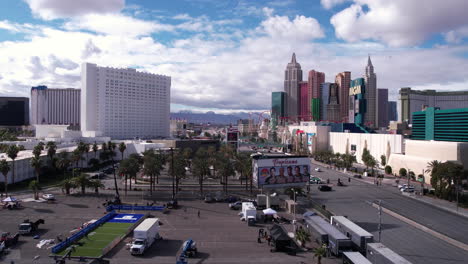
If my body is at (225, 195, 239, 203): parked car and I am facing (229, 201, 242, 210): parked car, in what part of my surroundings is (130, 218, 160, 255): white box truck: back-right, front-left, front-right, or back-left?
front-right

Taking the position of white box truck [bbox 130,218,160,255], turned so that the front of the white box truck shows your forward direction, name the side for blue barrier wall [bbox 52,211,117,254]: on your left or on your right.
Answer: on your right

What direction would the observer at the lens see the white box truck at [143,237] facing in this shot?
facing the viewer and to the left of the viewer

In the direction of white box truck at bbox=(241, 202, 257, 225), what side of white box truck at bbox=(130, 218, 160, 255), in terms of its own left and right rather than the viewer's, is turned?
back

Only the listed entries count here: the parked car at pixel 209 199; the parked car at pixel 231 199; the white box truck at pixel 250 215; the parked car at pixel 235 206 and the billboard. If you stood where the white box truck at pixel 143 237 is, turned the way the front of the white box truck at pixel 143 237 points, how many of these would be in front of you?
0

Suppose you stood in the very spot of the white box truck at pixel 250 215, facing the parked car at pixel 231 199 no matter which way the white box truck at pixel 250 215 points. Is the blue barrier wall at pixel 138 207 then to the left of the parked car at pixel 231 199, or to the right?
left

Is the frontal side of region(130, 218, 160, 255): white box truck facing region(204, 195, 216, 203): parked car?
no

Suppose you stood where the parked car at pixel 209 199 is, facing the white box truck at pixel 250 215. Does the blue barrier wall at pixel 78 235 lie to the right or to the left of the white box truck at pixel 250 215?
right

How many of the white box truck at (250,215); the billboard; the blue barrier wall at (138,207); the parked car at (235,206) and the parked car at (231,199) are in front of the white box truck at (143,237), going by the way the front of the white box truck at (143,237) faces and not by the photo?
0

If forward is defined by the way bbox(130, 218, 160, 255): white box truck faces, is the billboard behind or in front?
behind

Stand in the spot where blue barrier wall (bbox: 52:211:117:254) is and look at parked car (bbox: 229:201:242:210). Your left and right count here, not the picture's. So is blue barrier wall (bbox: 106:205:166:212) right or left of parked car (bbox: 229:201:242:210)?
left

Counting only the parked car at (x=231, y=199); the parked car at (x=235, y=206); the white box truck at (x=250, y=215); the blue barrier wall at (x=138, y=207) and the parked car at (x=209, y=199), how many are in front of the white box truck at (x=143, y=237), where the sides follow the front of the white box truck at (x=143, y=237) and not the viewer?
0

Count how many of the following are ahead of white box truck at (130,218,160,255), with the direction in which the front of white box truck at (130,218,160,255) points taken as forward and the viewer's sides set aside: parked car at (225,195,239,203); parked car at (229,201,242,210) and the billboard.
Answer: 0

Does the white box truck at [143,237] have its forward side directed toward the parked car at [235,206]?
no

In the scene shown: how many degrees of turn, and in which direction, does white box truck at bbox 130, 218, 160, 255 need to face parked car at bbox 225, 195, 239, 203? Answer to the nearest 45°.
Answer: approximately 180°

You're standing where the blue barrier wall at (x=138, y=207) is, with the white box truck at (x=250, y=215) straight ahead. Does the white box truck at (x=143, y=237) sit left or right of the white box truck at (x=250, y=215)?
right
